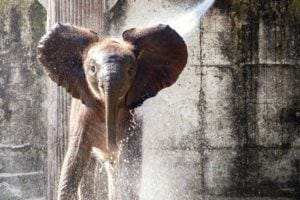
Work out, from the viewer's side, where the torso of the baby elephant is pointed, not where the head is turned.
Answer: toward the camera

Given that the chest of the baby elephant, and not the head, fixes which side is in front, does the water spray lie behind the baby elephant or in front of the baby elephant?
behind
